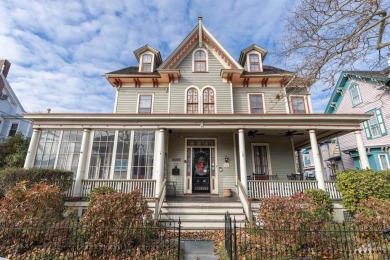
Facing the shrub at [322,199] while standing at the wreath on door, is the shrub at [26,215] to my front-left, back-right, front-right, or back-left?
back-right

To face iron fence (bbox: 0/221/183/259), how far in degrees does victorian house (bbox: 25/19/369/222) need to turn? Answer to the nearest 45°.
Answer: approximately 45° to its right

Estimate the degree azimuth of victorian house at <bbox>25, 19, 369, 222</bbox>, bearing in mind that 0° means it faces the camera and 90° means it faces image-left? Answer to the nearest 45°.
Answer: approximately 0°

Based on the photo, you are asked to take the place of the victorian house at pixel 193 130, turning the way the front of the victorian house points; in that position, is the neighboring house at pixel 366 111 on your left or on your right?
on your left

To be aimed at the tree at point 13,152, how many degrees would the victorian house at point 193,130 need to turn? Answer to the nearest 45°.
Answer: approximately 90° to its right

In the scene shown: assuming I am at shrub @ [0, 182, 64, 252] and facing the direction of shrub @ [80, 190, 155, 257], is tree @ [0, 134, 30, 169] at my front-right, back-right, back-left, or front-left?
back-left

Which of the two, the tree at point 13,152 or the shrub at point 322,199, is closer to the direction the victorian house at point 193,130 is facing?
the shrub

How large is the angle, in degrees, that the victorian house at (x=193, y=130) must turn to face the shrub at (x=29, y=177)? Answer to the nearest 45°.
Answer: approximately 90° to its right

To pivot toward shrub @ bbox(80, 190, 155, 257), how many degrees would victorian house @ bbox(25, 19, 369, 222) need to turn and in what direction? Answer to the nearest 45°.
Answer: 0° — it already faces it

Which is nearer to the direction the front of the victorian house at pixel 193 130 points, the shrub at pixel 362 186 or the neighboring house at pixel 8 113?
the shrub

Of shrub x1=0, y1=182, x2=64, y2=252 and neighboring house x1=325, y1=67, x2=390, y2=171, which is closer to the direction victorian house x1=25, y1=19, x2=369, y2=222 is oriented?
the shrub

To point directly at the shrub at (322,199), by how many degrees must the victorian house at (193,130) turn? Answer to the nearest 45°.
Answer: approximately 90° to its left

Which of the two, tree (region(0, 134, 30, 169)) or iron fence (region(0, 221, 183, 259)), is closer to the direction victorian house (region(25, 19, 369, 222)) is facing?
the iron fence

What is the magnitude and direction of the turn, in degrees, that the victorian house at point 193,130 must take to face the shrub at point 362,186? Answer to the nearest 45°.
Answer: approximately 90° to its left

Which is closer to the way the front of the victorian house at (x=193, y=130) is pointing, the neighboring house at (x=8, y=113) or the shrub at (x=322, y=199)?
the shrub

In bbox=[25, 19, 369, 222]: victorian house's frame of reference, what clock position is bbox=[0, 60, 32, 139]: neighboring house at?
The neighboring house is roughly at 4 o'clock from the victorian house.
